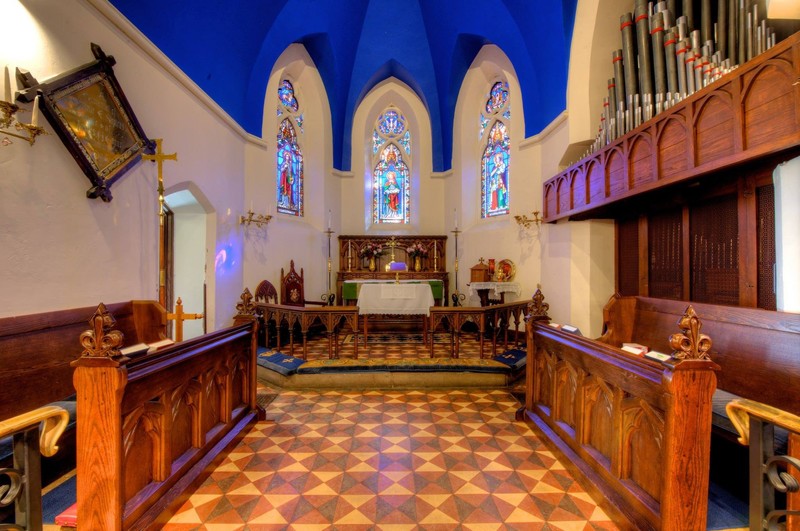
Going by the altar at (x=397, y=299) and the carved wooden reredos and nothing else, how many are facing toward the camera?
2

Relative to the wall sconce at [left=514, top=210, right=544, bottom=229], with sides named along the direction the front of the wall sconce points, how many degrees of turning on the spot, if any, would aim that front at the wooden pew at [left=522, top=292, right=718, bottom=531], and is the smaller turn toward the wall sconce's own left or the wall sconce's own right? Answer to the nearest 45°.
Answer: approximately 45° to the wall sconce's own left

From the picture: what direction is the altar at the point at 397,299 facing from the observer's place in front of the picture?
facing the viewer

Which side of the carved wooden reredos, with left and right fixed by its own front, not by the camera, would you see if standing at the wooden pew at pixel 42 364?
front

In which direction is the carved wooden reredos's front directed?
toward the camera

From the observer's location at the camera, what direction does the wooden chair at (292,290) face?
facing the viewer and to the right of the viewer

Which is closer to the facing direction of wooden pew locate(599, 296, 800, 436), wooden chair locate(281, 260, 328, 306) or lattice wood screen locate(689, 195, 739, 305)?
the wooden chair

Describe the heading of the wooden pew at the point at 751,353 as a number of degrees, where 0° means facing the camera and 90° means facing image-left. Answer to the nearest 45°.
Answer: approximately 45°

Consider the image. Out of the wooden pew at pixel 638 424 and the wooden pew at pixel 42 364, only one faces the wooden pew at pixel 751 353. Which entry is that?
the wooden pew at pixel 42 364

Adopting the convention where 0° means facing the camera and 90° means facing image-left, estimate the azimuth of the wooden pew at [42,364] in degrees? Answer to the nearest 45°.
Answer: approximately 315°

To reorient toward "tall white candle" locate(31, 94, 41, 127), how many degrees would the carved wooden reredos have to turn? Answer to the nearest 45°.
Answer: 0° — it already faces it

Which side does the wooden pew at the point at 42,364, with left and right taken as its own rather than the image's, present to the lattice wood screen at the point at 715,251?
front

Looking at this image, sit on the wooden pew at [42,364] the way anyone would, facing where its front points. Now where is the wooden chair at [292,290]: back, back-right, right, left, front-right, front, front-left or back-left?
left

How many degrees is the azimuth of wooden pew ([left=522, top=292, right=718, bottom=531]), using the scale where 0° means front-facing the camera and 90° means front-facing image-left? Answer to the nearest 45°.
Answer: approximately 45°

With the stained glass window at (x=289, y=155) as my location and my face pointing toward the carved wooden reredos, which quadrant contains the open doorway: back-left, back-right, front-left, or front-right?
back-right

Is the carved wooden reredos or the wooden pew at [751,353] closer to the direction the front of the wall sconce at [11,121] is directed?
the wooden pew

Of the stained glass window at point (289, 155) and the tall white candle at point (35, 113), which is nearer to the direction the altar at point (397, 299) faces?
the tall white candle

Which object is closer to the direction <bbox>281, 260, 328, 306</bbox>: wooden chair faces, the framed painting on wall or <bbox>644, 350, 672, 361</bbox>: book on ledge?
the book on ledge
